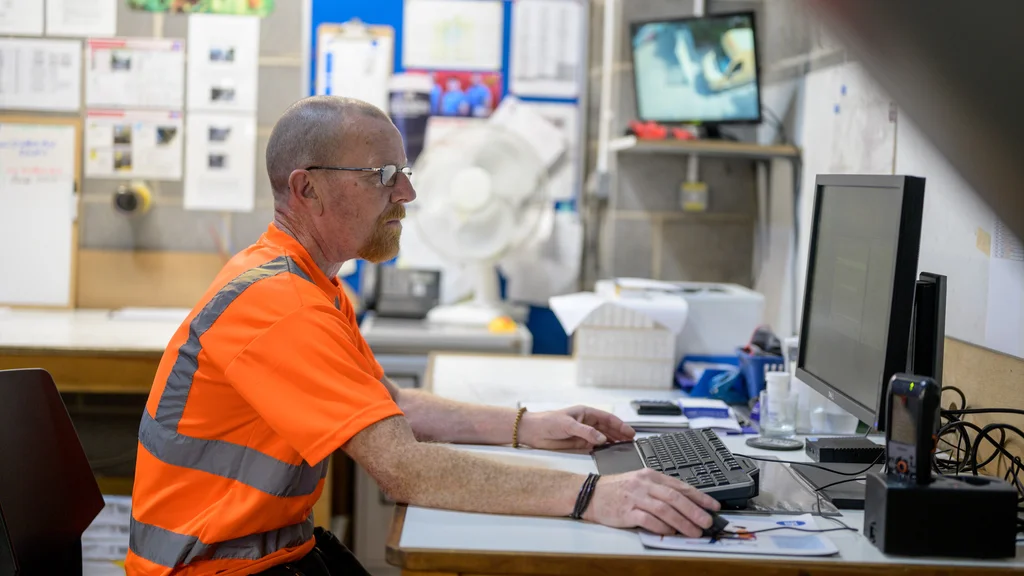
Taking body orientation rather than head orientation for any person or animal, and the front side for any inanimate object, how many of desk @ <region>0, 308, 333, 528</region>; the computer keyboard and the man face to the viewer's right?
1

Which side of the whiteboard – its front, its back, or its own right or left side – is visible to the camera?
front

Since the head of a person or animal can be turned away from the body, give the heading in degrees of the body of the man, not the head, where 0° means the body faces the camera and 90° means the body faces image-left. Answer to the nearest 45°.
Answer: approximately 270°

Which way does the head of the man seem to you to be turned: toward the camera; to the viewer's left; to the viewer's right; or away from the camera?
to the viewer's right

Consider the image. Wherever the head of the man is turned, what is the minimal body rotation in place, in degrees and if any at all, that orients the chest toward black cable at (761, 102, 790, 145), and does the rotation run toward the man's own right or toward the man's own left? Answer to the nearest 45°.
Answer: approximately 45° to the man's own left

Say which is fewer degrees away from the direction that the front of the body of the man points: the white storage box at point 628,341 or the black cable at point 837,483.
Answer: the black cable

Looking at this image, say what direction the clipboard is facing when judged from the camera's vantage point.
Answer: facing the viewer

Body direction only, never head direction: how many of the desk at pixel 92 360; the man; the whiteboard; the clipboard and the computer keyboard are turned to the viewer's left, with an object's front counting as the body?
1

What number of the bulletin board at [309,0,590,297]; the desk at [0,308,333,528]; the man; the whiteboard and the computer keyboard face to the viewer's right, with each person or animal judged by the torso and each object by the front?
1

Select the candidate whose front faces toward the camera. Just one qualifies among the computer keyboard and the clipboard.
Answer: the clipboard

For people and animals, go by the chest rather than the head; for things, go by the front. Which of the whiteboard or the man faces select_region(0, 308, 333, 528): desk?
the whiteboard

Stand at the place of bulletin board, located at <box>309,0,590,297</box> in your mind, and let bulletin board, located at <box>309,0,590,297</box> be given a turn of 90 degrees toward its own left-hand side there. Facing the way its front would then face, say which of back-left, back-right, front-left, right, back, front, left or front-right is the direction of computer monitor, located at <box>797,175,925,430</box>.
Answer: right

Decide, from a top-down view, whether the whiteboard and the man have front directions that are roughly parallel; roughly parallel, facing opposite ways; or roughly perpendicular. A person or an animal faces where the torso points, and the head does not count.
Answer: roughly perpendicular

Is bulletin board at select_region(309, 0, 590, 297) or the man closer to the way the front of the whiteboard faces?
the man

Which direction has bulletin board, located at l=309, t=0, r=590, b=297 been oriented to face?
toward the camera

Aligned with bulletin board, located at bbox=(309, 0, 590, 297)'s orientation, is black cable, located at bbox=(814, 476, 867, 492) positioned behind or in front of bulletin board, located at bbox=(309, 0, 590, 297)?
in front

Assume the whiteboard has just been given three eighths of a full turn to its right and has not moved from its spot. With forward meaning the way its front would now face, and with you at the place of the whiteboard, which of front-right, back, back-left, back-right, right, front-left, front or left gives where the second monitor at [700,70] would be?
back
